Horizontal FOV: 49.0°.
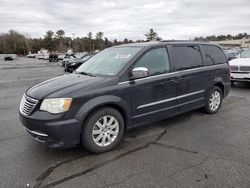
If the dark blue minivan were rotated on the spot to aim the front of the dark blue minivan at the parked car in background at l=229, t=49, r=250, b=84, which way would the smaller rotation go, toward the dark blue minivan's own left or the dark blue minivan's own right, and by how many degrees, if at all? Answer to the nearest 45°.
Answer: approximately 180°

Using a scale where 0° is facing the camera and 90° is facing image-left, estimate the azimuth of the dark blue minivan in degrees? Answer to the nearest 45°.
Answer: approximately 45°
